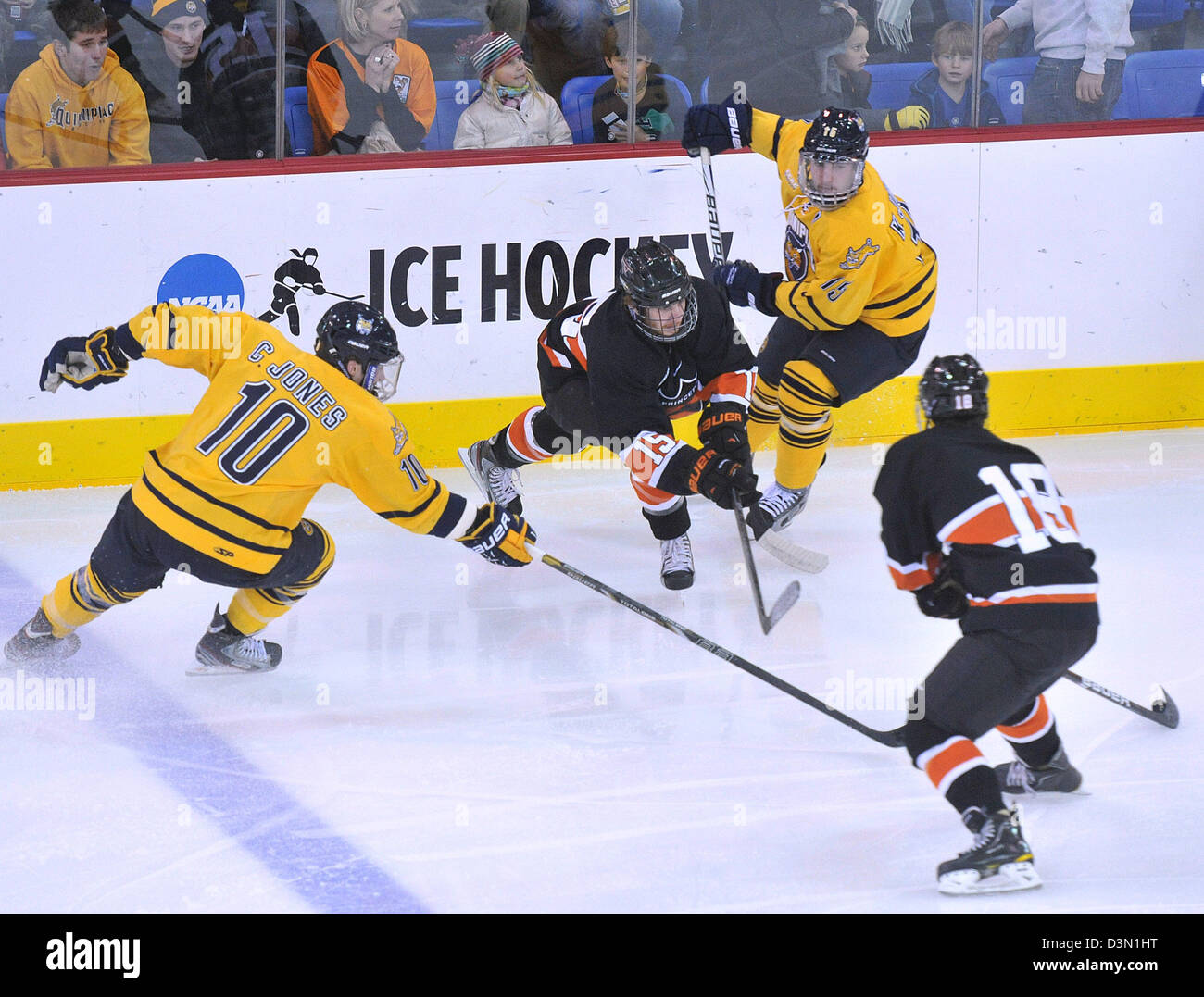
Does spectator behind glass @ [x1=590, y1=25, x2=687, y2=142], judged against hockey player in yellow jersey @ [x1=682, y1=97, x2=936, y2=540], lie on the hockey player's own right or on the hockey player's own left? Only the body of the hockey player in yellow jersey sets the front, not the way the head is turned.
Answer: on the hockey player's own right

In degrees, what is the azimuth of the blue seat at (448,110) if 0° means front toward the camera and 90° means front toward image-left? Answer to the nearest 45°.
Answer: approximately 0°

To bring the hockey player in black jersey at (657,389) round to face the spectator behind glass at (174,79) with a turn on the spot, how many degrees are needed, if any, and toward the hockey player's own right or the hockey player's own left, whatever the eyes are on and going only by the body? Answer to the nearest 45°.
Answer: approximately 180°

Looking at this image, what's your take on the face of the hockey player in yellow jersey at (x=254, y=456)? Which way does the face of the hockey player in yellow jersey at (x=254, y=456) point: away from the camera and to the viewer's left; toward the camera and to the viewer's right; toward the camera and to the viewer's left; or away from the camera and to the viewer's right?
away from the camera and to the viewer's right
